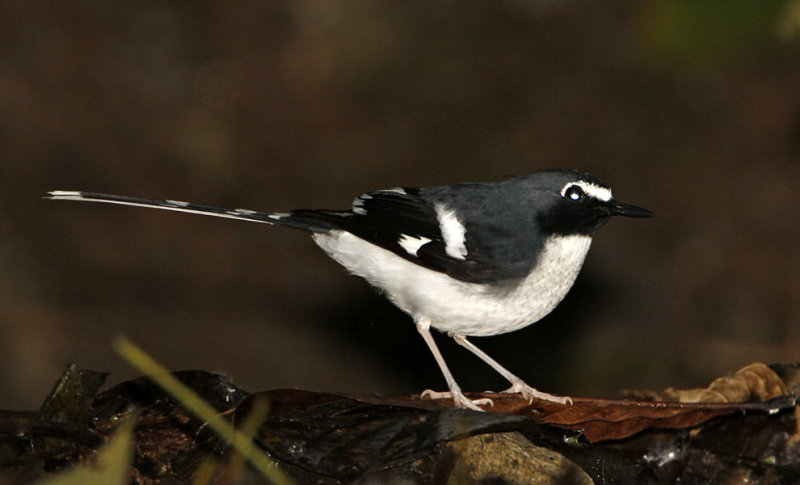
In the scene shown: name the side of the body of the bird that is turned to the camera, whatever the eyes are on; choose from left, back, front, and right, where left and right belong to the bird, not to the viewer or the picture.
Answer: right

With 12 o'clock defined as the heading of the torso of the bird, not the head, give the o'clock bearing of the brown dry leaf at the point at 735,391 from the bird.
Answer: The brown dry leaf is roughly at 1 o'clock from the bird.
